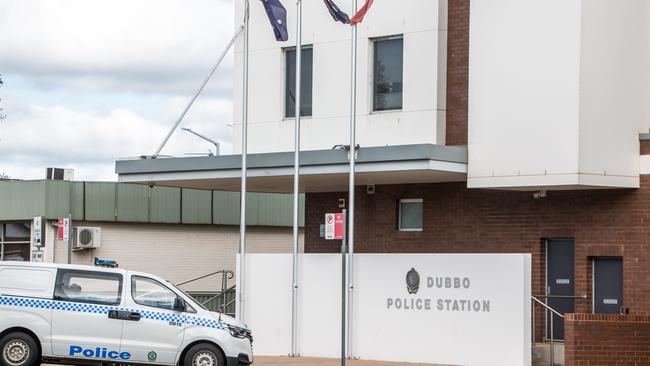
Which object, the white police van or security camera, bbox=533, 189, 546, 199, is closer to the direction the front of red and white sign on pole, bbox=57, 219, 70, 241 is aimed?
the white police van

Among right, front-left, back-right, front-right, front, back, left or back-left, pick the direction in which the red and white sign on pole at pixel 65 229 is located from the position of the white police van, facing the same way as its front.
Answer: left

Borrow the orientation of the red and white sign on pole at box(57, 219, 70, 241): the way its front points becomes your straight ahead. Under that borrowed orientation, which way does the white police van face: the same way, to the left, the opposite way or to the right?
to the left

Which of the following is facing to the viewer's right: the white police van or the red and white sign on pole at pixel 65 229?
the white police van

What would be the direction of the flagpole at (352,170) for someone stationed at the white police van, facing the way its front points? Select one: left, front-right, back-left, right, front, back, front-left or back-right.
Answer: front-left

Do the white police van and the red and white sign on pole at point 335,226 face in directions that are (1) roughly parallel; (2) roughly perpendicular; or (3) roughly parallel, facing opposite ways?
roughly perpendicular

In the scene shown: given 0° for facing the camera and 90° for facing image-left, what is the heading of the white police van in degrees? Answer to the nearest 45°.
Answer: approximately 270°

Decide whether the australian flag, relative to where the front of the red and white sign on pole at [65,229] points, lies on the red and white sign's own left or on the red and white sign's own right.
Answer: on the red and white sign's own left

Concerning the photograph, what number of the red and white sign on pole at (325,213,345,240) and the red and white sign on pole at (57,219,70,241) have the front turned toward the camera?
2

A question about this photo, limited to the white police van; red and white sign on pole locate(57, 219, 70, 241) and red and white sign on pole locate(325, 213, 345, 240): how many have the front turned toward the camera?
2

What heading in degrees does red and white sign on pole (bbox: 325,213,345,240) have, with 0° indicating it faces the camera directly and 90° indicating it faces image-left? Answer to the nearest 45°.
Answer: approximately 0°
